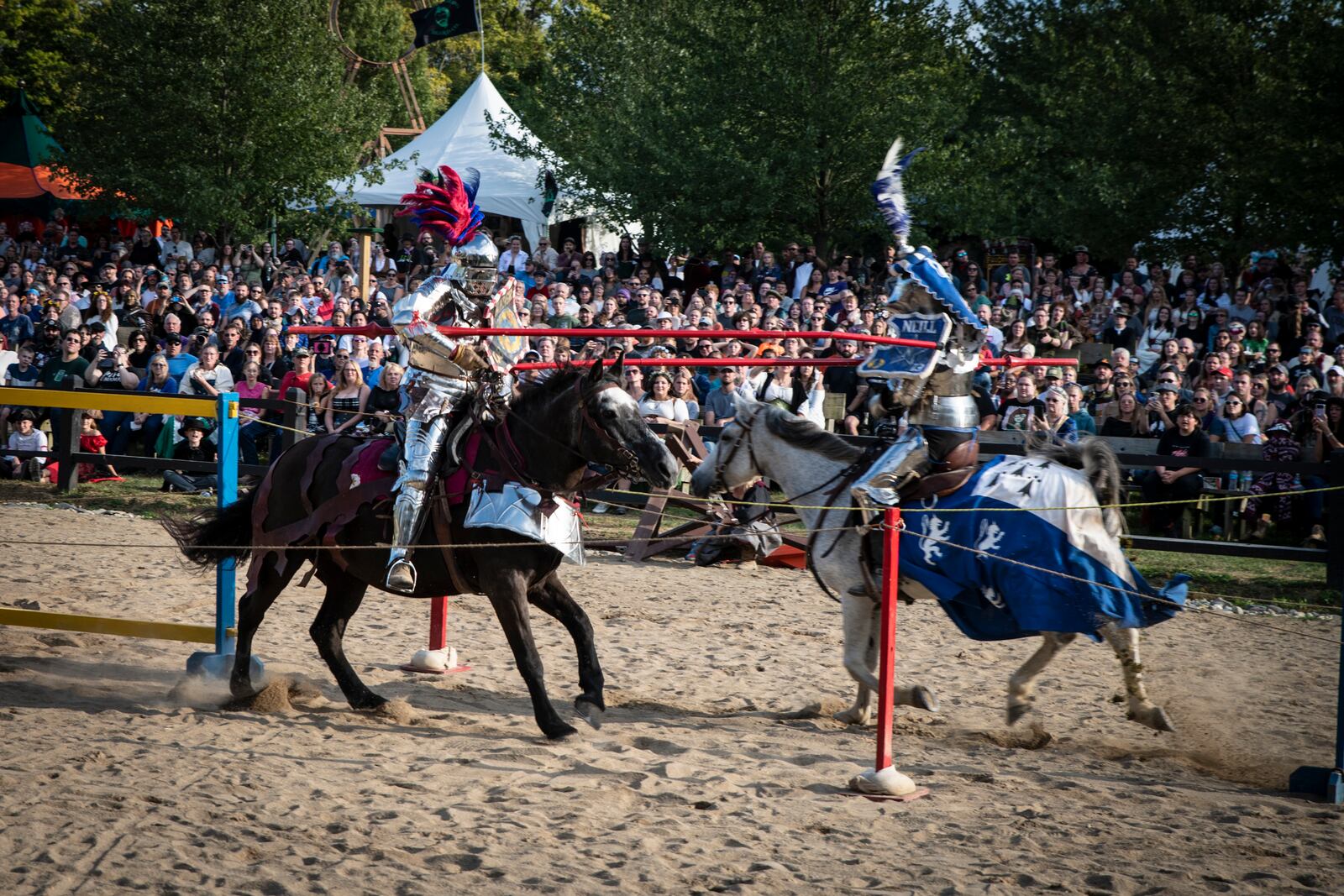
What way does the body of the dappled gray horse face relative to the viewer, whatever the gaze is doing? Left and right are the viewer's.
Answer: facing to the left of the viewer

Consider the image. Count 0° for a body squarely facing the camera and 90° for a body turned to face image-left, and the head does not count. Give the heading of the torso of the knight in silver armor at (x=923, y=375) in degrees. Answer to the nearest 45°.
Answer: approximately 90°

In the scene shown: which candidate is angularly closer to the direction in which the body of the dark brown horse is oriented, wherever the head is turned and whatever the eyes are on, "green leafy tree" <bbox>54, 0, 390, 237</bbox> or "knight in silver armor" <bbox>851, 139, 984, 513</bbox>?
the knight in silver armor

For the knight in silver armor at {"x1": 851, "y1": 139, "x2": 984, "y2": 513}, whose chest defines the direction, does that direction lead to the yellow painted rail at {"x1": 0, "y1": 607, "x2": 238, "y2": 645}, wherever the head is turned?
yes

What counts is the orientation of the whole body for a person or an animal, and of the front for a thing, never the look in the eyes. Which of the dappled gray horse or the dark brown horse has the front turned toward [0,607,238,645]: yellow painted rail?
the dappled gray horse

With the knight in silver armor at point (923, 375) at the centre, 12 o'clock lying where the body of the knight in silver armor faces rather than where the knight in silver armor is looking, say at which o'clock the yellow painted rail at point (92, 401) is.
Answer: The yellow painted rail is roughly at 12 o'clock from the knight in silver armor.

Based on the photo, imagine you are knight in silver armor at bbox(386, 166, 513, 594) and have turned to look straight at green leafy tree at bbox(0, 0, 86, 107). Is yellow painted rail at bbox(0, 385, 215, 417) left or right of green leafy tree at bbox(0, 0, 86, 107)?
left

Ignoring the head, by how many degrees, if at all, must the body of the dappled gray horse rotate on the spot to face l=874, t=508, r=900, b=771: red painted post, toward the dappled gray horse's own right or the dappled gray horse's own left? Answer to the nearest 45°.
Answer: approximately 45° to the dappled gray horse's own left

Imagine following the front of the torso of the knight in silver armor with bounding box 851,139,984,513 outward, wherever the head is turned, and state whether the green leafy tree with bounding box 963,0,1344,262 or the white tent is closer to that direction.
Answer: the white tent

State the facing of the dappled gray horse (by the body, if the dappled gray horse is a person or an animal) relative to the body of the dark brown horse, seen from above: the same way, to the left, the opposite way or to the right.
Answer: the opposite way

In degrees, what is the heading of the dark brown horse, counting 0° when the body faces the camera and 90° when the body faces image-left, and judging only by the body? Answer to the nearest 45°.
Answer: approximately 270°
